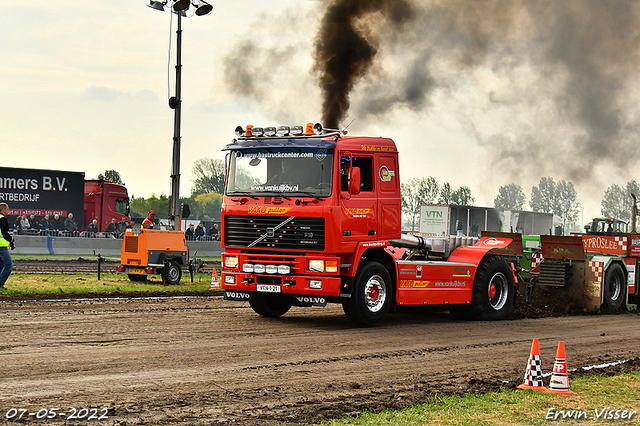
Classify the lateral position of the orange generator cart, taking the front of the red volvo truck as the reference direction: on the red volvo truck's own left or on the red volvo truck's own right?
on the red volvo truck's own right

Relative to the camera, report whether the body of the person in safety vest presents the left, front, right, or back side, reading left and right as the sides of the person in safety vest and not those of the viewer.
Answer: right

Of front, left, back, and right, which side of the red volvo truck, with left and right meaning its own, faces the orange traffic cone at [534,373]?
left

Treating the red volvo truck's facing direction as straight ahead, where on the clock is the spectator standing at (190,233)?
The spectator standing is roughly at 4 o'clock from the red volvo truck.

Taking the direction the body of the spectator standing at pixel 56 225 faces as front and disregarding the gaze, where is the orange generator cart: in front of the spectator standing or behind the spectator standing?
in front

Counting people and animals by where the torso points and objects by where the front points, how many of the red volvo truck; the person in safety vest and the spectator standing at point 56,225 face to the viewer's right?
1

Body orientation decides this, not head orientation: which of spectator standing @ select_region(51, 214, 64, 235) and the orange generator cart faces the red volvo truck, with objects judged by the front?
the spectator standing

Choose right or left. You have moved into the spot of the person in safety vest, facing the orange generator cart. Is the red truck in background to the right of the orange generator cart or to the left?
left

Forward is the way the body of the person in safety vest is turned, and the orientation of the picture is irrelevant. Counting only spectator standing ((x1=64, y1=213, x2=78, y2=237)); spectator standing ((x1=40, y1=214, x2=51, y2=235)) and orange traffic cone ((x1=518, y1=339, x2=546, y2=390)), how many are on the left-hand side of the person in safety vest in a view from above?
2
